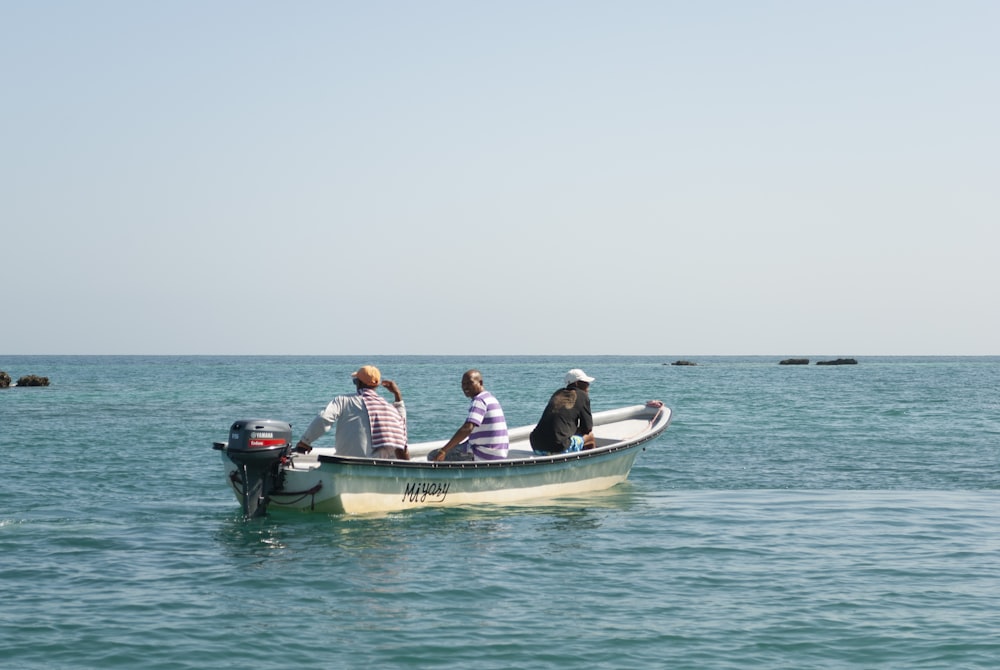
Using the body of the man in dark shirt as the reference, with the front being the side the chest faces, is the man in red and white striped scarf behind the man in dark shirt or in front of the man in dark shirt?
behind

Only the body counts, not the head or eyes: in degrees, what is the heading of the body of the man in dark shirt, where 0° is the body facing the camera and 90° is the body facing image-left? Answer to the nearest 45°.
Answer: approximately 225°

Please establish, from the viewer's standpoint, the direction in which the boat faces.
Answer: facing away from the viewer and to the right of the viewer
